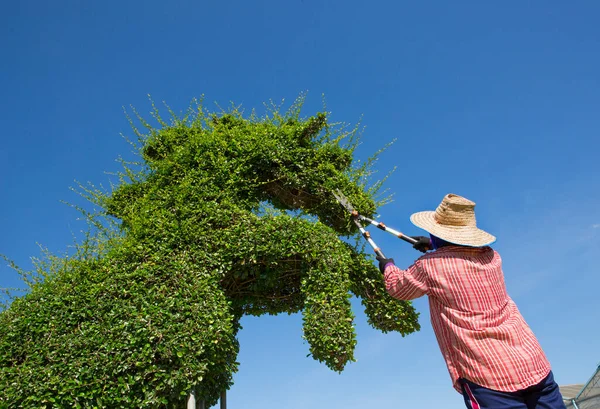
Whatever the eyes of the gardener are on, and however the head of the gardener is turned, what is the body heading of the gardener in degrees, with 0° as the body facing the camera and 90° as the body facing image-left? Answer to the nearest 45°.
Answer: approximately 135°

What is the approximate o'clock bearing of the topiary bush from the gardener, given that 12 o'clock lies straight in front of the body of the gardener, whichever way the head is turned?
The topiary bush is roughly at 11 o'clock from the gardener.
